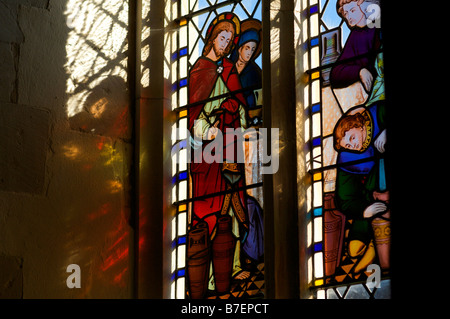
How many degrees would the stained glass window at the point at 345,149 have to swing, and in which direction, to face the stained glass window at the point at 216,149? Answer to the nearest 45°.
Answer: approximately 135° to its right

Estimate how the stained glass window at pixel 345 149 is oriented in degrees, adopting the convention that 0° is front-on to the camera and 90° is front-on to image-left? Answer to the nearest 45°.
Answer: approximately 0°
